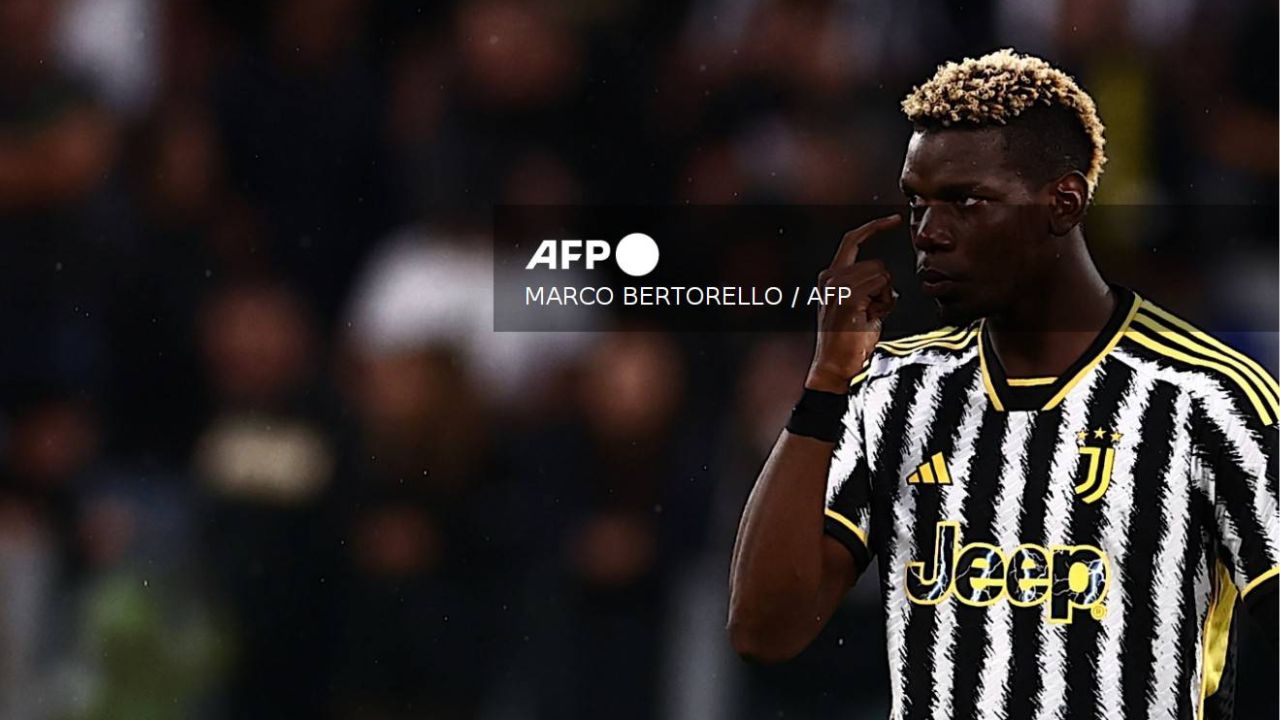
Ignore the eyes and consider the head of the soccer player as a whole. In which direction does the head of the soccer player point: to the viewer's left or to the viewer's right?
to the viewer's left

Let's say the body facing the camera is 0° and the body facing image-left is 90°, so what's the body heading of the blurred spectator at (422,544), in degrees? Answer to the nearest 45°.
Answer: approximately 45°

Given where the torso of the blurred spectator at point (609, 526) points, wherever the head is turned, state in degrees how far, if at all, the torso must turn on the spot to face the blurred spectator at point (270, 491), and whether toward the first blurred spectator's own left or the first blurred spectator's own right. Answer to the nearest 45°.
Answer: approximately 90° to the first blurred spectator's own right

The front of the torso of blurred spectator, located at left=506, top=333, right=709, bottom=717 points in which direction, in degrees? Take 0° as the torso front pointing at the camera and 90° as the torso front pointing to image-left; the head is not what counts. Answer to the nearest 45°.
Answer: approximately 0°

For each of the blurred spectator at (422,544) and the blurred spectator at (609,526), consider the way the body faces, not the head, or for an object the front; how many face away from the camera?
0
